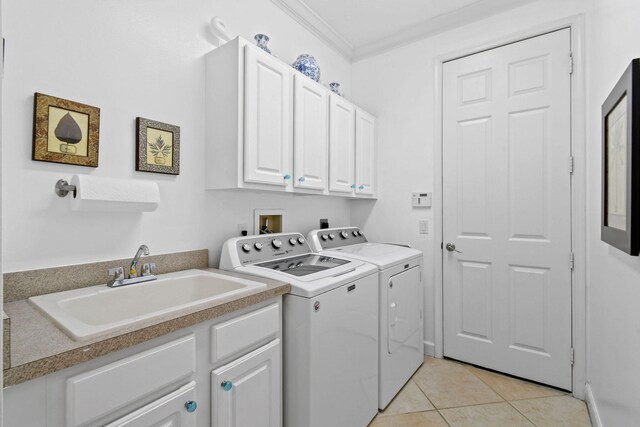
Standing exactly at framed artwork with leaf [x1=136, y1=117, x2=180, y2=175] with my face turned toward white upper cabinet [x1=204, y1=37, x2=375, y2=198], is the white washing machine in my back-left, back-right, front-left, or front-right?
front-right

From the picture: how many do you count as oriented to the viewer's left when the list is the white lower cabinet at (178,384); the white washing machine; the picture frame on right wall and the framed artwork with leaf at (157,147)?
1

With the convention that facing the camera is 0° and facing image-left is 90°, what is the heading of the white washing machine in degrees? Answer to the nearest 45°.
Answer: approximately 315°

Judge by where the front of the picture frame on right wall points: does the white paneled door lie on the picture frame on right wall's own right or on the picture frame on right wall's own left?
on the picture frame on right wall's own right

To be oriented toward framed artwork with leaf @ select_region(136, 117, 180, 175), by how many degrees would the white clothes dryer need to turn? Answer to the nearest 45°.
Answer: approximately 90° to its right

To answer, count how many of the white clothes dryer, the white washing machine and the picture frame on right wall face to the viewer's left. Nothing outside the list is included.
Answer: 1

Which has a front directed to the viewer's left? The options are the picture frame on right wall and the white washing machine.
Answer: the picture frame on right wall

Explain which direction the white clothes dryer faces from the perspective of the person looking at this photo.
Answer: facing the viewer and to the right of the viewer

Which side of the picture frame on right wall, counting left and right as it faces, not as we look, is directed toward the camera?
left

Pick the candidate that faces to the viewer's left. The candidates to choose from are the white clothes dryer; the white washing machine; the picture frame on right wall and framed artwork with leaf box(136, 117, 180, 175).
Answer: the picture frame on right wall

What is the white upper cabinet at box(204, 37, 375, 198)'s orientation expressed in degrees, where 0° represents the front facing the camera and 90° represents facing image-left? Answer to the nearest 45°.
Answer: approximately 315°
